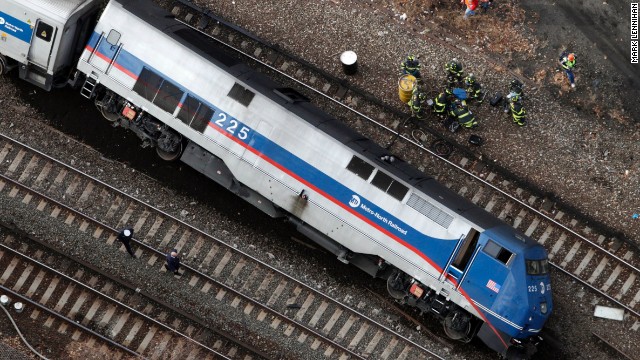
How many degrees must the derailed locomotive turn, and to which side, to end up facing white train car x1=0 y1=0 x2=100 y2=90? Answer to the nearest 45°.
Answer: approximately 135° to its right

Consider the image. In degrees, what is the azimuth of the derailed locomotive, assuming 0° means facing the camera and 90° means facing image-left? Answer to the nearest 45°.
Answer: approximately 315°
